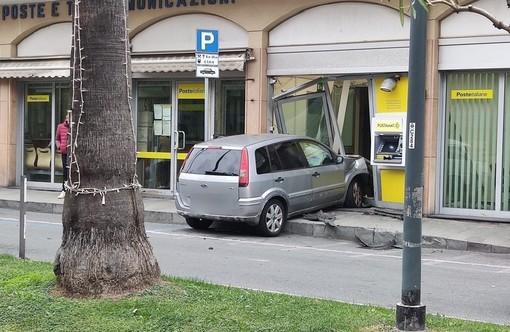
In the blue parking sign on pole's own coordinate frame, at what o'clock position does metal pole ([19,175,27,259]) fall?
The metal pole is roughly at 1 o'clock from the blue parking sign on pole.

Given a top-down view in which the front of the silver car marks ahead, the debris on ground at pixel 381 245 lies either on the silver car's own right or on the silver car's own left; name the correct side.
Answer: on the silver car's own right

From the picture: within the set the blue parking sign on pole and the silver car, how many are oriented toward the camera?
1

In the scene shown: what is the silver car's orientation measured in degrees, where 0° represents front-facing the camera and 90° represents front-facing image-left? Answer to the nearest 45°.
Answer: approximately 225°

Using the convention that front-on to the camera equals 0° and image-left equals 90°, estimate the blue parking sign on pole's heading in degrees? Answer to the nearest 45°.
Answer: approximately 0°

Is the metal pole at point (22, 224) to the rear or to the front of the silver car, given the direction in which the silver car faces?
to the rear

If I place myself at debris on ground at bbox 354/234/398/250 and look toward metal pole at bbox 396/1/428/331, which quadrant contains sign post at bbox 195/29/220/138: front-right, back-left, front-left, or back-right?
back-right
